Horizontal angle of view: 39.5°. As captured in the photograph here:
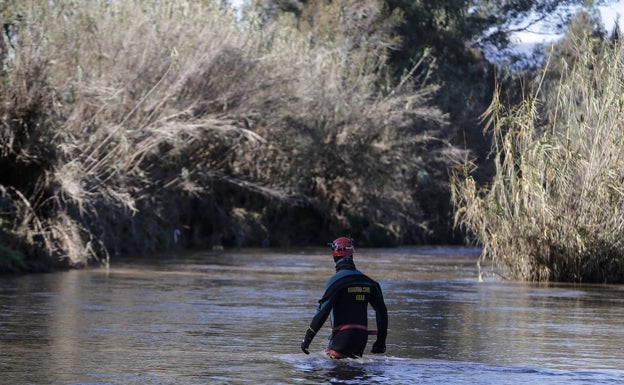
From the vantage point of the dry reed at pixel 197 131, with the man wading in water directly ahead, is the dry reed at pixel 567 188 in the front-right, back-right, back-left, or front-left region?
front-left

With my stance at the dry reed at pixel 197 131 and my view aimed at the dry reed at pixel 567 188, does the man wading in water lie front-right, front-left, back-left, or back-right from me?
front-right

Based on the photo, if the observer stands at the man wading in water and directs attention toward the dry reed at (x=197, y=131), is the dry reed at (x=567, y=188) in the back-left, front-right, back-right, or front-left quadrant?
front-right

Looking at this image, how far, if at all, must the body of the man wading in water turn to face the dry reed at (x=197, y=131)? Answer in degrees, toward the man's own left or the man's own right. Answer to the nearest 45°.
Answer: approximately 45° to the man's own right

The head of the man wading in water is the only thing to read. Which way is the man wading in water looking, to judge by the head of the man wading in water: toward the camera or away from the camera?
away from the camera

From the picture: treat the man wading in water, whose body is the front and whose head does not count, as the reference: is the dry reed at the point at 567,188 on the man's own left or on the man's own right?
on the man's own right

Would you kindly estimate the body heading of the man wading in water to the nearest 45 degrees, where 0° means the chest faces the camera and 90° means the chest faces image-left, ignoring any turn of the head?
approximately 135°
